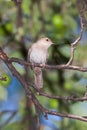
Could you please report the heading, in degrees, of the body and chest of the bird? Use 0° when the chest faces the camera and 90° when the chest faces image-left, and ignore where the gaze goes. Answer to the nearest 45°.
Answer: approximately 315°
